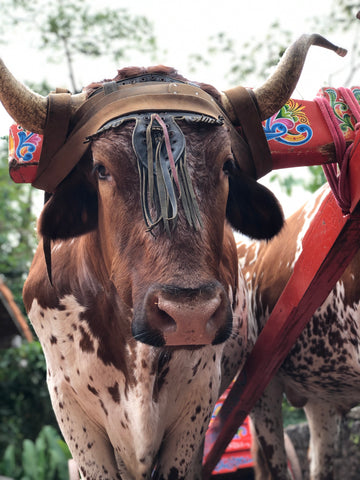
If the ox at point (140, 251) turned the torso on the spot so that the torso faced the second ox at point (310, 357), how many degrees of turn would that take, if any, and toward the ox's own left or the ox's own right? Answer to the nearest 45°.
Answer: approximately 135° to the ox's own left

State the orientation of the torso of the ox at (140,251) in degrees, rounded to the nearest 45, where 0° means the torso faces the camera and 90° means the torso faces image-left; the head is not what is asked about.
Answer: approximately 0°
